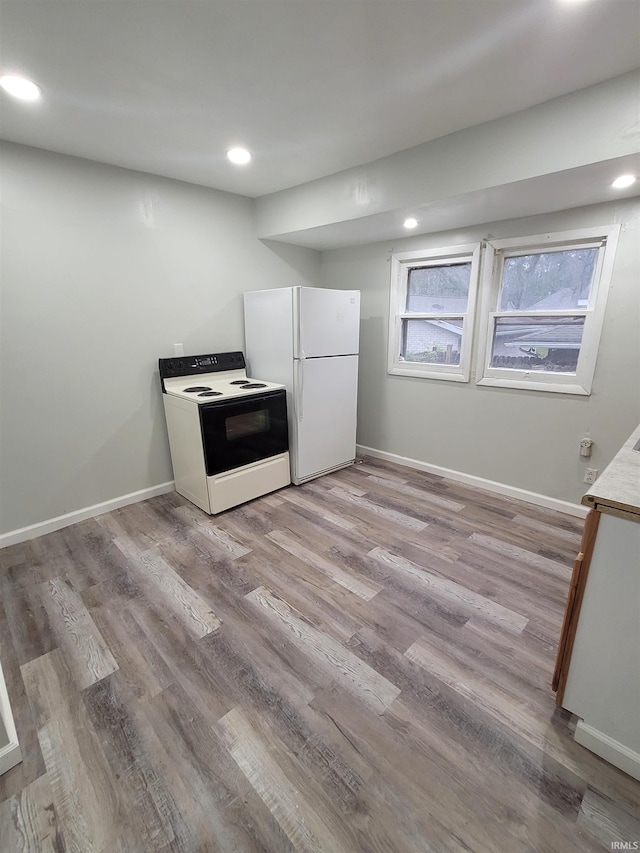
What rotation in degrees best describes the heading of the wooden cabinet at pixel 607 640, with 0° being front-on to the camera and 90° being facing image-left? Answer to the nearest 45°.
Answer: approximately 135°

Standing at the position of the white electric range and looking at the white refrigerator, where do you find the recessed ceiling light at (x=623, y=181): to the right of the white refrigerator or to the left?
right

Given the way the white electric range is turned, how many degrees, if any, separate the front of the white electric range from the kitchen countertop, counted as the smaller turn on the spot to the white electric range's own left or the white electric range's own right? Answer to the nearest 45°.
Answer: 0° — it already faces it
